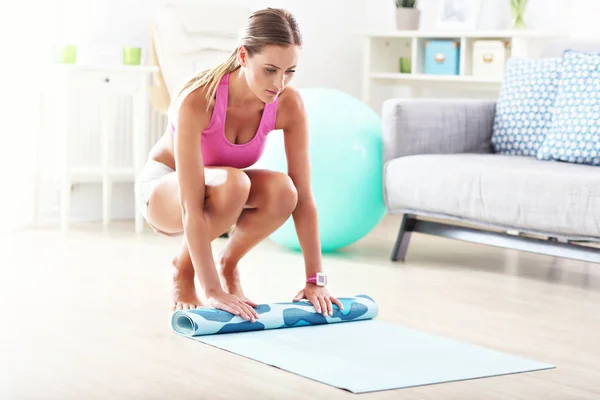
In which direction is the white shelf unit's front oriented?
toward the camera

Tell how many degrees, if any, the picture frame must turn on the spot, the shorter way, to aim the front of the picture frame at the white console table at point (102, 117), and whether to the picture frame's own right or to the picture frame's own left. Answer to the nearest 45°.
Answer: approximately 45° to the picture frame's own right

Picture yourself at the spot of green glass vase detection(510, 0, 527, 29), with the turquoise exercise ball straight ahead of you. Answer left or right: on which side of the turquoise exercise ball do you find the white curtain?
right

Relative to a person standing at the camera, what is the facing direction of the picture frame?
facing the viewer

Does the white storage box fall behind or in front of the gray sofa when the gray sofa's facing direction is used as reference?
behind

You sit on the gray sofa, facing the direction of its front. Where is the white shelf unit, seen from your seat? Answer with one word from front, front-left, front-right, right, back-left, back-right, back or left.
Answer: back-right

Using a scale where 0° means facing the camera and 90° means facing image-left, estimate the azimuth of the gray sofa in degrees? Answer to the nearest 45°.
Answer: approximately 45°

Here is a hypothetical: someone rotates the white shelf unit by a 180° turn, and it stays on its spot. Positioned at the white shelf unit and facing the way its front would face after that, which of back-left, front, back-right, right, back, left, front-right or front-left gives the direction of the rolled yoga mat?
back

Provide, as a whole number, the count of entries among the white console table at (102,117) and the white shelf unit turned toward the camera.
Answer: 2

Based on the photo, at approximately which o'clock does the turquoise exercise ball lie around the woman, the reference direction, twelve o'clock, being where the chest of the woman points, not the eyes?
The turquoise exercise ball is roughly at 8 o'clock from the woman.

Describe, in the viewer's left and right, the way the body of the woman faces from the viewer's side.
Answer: facing the viewer and to the right of the viewer
